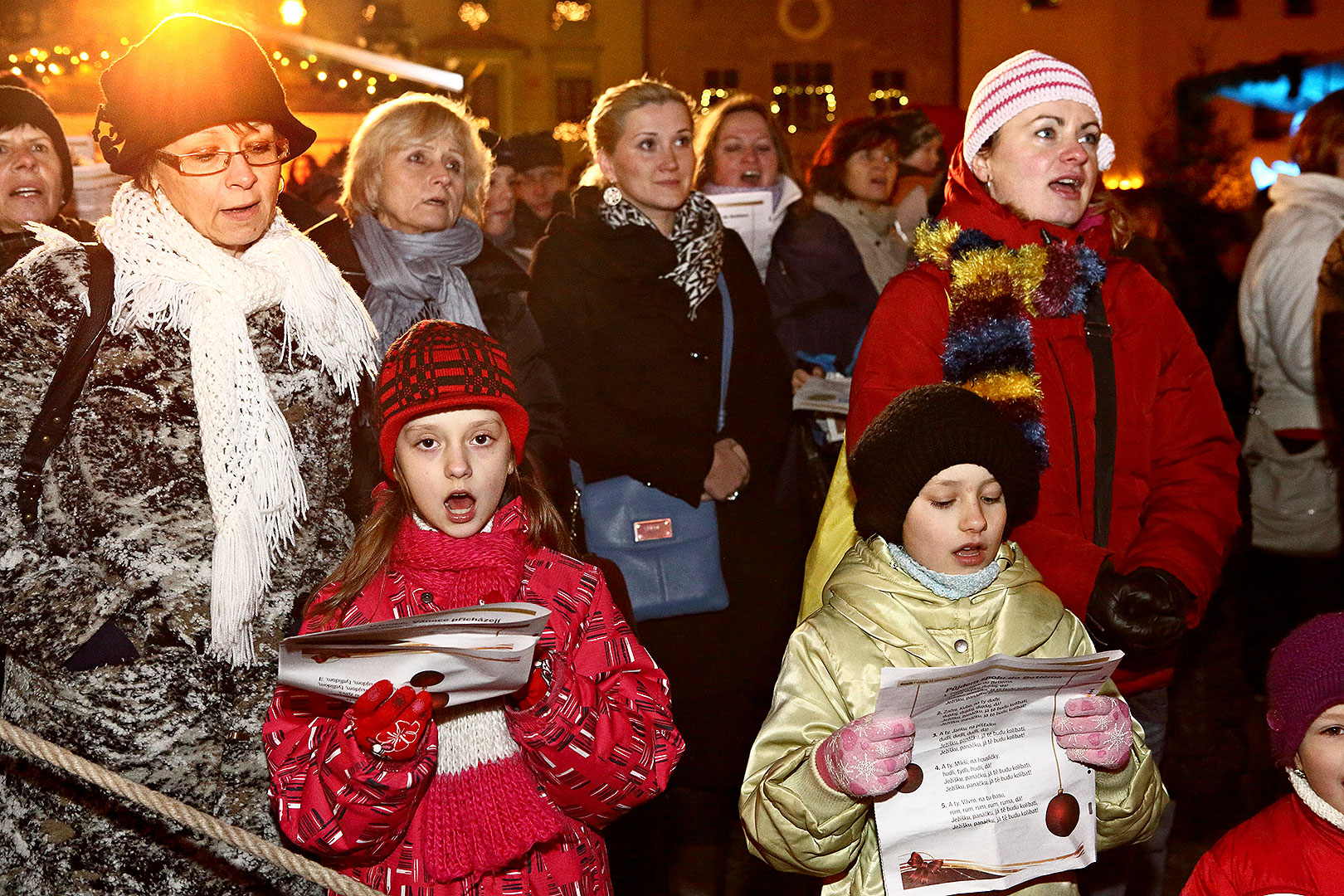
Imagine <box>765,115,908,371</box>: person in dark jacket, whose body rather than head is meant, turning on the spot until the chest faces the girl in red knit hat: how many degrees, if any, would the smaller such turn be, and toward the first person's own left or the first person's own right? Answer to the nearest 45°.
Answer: approximately 45° to the first person's own right

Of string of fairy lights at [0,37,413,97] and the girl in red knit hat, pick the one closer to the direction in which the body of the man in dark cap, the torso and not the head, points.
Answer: the girl in red knit hat

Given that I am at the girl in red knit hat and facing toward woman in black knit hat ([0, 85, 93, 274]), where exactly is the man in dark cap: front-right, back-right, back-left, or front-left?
front-right

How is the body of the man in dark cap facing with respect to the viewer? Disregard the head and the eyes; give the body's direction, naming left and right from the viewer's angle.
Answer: facing the viewer and to the right of the viewer

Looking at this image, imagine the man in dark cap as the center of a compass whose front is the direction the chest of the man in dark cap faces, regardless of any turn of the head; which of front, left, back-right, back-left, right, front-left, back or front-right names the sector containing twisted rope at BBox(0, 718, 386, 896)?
front-right

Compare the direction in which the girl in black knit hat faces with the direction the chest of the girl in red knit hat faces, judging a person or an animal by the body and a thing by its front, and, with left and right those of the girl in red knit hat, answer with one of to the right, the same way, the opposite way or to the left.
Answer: the same way

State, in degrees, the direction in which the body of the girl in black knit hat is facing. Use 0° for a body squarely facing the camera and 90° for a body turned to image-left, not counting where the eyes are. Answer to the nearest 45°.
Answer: approximately 0°

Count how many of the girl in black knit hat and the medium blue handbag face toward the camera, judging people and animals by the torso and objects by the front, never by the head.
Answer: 2

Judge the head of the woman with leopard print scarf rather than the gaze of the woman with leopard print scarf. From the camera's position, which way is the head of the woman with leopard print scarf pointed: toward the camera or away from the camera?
toward the camera

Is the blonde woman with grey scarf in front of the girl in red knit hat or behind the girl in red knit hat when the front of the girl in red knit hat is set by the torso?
behind

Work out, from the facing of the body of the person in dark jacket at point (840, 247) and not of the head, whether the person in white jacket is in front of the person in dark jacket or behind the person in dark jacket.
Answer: in front

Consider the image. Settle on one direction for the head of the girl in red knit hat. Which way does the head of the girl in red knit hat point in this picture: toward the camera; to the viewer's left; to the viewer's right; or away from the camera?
toward the camera

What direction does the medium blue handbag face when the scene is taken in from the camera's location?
facing the viewer

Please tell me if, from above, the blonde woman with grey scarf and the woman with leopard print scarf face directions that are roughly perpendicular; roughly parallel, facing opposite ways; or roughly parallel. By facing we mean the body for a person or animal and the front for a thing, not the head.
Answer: roughly parallel

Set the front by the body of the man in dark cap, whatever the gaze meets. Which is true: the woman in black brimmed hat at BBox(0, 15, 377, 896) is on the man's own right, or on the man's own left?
on the man's own right

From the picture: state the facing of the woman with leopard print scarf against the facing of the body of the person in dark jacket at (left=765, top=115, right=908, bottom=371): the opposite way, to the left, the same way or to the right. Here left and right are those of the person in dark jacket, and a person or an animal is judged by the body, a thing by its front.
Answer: the same way

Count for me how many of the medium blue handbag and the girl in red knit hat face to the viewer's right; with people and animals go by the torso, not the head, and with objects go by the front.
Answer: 0
